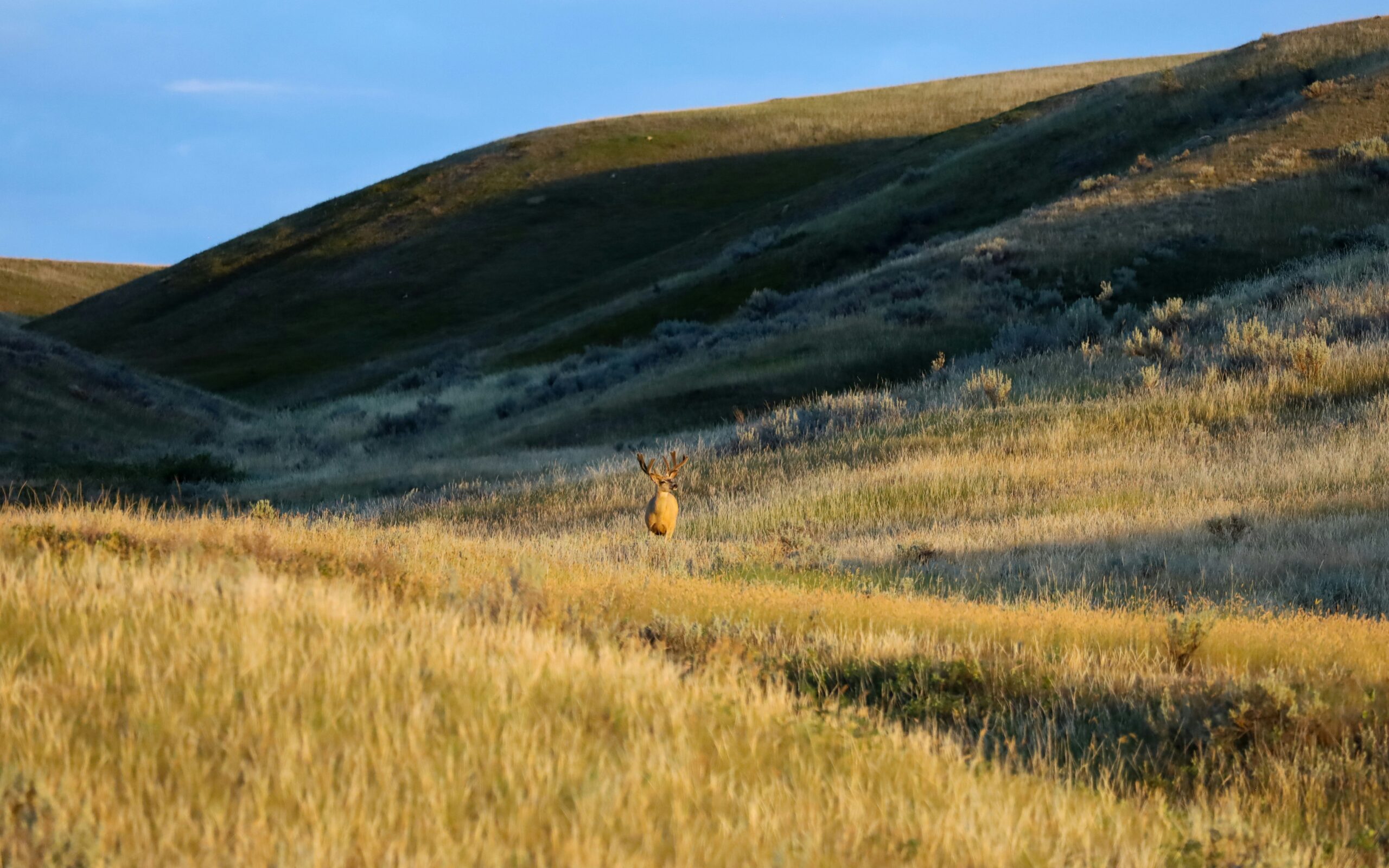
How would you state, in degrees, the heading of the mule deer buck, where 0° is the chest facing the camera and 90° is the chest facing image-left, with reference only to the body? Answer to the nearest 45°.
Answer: approximately 0°

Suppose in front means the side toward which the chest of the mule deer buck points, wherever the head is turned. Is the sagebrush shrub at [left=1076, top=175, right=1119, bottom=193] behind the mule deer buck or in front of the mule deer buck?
behind

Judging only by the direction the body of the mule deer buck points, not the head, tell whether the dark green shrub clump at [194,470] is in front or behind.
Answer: behind

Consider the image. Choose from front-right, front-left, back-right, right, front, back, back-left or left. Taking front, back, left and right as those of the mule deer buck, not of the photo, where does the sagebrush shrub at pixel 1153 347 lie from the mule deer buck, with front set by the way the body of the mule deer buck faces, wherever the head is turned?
back-left

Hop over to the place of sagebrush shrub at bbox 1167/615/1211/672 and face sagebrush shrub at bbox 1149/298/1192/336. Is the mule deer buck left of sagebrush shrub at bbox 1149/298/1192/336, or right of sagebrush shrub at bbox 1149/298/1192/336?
left

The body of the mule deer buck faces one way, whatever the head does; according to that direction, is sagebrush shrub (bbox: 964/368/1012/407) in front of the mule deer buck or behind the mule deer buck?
behind

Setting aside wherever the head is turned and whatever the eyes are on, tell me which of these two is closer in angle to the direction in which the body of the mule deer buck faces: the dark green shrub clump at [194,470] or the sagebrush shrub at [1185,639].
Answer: the sagebrush shrub

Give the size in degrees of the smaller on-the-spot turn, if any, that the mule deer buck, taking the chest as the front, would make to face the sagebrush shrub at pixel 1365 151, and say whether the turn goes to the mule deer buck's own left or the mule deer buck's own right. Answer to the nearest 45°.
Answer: approximately 135° to the mule deer buck's own left

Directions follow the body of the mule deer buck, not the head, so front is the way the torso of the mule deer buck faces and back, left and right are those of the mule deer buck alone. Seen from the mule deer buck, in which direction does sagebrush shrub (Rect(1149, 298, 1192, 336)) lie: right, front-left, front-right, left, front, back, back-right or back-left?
back-left
